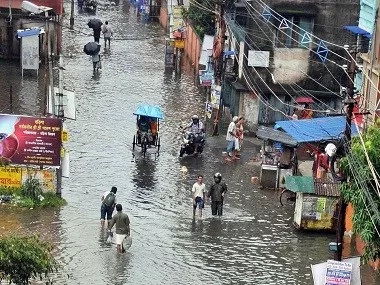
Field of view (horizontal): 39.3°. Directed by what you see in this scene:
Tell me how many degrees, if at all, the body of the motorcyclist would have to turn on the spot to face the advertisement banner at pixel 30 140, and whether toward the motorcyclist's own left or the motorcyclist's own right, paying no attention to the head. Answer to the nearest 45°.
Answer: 0° — they already face it

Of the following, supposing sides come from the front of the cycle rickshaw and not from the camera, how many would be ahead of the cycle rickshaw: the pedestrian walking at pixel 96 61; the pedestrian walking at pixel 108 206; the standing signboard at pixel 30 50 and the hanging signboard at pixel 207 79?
1

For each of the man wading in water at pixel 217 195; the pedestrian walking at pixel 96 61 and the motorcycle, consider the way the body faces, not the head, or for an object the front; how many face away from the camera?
1

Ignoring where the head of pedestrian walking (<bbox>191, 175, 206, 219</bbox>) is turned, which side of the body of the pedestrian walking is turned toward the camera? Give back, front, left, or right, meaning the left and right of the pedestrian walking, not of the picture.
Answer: front

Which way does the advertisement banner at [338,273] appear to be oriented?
toward the camera

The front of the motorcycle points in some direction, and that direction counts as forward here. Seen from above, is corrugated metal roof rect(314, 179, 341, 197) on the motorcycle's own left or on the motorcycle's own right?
on the motorcycle's own left

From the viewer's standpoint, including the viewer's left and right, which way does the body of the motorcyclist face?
facing the viewer and to the left of the viewer

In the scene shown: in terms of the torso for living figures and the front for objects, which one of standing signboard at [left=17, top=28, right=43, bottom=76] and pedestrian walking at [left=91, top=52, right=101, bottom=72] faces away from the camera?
the pedestrian walking

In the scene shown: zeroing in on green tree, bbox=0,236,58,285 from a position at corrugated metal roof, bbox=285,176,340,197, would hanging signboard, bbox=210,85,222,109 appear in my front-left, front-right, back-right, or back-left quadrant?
back-right

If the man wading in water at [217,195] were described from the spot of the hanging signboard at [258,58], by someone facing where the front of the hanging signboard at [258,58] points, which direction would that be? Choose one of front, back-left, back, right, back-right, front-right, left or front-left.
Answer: front

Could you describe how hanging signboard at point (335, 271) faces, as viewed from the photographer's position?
facing the viewer

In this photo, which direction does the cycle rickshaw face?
toward the camera

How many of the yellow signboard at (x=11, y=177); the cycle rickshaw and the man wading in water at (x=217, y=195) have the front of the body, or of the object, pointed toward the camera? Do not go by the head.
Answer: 3

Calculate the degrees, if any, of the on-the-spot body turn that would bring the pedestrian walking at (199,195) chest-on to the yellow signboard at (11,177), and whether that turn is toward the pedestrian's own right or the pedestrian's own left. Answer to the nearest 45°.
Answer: approximately 90° to the pedestrian's own right
